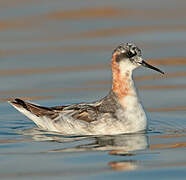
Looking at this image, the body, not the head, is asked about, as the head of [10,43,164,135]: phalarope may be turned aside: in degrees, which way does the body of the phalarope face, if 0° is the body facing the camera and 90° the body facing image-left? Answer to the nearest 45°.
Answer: approximately 270°
